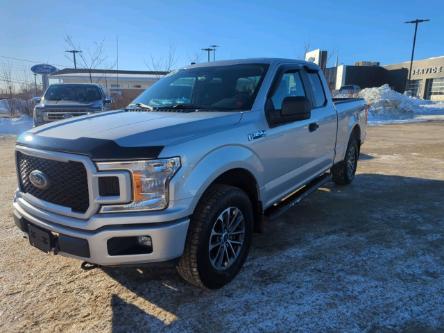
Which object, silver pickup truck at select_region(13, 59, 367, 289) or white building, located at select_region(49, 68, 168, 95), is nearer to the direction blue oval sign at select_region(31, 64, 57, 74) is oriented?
the silver pickup truck

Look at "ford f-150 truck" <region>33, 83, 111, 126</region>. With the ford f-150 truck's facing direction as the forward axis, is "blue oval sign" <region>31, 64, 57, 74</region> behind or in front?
behind

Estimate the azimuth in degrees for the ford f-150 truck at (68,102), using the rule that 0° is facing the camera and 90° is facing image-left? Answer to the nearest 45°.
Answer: approximately 0°

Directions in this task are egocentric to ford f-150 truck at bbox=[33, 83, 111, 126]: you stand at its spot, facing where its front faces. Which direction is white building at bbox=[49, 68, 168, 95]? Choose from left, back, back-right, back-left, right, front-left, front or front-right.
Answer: back

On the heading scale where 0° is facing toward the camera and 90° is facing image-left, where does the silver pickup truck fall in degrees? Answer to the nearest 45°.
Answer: approximately 45°

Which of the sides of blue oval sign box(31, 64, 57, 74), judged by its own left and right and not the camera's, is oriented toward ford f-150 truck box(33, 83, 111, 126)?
front

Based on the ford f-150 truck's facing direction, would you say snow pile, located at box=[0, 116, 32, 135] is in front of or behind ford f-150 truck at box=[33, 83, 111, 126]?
behind

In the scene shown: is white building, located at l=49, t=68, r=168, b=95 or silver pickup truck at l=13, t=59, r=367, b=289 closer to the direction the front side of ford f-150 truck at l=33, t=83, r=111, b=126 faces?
the silver pickup truck

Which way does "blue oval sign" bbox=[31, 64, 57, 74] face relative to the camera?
toward the camera

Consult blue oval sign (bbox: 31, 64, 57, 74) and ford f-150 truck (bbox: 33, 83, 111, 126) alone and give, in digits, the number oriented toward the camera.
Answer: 2
